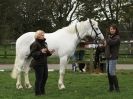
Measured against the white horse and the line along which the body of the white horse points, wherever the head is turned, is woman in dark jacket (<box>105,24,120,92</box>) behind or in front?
in front

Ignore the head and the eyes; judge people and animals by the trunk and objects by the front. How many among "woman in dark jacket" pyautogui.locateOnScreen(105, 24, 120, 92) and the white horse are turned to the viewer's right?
1

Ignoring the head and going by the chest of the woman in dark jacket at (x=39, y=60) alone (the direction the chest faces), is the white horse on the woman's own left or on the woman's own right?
on the woman's own left

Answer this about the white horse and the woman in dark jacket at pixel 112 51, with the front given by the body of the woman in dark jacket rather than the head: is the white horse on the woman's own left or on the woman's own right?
on the woman's own right

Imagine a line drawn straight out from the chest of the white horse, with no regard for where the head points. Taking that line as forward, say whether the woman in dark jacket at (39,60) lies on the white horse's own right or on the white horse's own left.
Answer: on the white horse's own right

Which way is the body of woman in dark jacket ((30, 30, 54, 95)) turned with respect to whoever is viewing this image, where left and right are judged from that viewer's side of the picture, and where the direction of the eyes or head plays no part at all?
facing the viewer and to the right of the viewer

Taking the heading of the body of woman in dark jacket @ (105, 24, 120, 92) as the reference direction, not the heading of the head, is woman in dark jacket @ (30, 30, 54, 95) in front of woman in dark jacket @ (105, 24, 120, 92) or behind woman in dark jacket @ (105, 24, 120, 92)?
in front

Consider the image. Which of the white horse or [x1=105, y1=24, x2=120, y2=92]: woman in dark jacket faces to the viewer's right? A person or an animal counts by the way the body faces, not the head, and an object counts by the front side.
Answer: the white horse

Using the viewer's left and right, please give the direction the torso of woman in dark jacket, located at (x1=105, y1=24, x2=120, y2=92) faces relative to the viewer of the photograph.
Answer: facing the viewer and to the left of the viewer

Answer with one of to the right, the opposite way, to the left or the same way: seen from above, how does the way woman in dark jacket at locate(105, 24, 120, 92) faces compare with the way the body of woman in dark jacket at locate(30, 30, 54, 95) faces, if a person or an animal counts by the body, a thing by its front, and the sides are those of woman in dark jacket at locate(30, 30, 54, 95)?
to the right

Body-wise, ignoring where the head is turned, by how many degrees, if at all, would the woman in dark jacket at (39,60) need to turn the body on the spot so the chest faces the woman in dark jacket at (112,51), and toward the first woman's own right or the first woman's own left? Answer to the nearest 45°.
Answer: approximately 45° to the first woman's own left

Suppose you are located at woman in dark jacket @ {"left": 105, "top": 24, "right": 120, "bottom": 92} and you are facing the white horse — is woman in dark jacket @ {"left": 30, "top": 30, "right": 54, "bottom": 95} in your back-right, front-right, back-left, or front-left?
front-left

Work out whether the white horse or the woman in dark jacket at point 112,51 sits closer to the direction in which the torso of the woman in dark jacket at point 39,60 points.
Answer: the woman in dark jacket

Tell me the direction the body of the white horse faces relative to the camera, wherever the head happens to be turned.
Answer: to the viewer's right
